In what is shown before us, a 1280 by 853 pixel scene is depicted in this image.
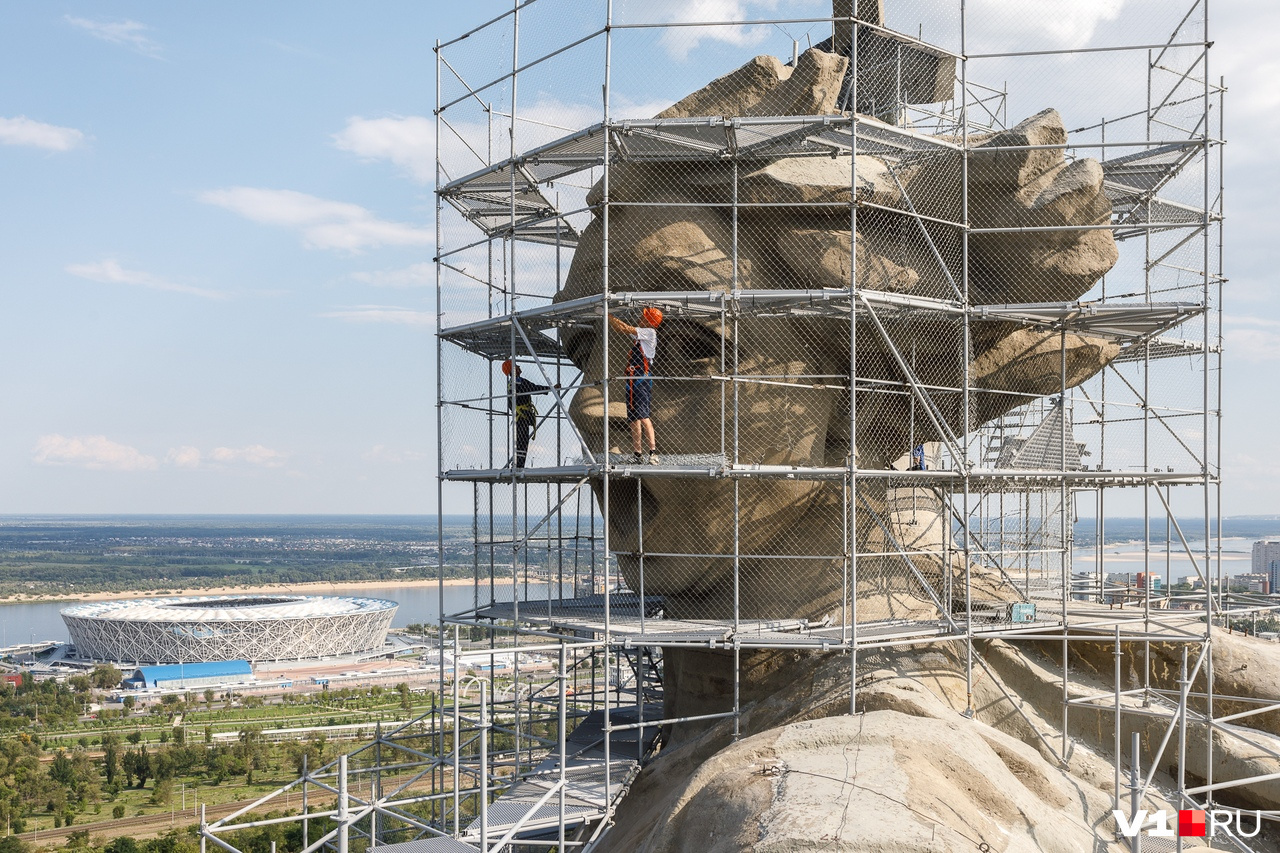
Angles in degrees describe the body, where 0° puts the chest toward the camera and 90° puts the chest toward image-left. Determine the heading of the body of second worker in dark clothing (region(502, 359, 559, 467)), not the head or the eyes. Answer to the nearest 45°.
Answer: approximately 270°

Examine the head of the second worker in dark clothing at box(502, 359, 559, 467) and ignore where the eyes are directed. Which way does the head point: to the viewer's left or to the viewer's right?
to the viewer's right

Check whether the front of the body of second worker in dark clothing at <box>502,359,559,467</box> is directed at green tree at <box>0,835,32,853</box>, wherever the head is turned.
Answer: no
